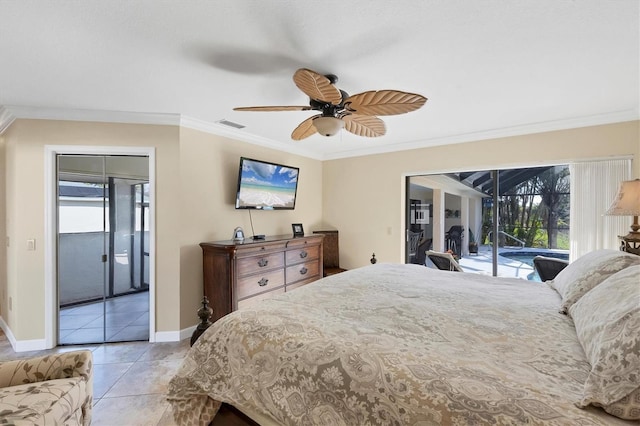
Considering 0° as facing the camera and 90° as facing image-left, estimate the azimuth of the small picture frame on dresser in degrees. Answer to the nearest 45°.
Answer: approximately 315°

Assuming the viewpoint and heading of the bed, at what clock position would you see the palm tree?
The palm tree is roughly at 4 o'clock from the bed.

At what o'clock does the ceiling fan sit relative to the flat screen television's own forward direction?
The ceiling fan is roughly at 1 o'clock from the flat screen television.

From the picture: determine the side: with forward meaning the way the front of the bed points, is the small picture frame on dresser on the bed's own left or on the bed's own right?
on the bed's own right

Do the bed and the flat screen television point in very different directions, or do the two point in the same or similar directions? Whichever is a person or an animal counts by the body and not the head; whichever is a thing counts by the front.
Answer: very different directions

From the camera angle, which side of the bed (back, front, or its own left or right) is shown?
left

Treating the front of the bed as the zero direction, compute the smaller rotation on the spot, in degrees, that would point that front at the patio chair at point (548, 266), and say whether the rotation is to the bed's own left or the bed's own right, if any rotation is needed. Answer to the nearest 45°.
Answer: approximately 135° to the bed's own right

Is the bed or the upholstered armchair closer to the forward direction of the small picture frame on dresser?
the bed

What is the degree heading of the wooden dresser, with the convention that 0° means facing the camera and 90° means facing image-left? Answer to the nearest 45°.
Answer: approximately 315°
